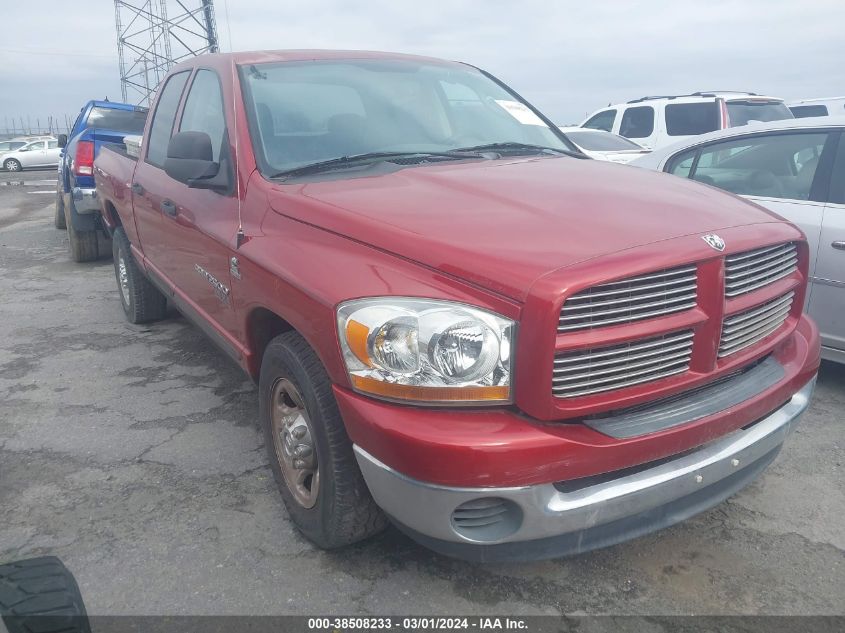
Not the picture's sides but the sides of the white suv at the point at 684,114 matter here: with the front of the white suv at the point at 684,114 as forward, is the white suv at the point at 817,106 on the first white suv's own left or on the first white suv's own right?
on the first white suv's own right

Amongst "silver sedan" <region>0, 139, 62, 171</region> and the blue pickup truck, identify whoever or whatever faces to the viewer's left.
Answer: the silver sedan

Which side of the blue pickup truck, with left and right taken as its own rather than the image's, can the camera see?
back

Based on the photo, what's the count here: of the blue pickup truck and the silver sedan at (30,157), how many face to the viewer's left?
1

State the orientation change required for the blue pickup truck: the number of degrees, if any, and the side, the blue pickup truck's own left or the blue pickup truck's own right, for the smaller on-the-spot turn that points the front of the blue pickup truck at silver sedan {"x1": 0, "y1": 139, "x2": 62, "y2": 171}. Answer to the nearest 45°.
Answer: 0° — it already faces it

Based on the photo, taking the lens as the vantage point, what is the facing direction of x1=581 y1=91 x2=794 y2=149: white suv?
facing away from the viewer and to the left of the viewer

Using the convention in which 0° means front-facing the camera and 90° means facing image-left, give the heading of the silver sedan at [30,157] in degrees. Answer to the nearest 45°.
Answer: approximately 90°

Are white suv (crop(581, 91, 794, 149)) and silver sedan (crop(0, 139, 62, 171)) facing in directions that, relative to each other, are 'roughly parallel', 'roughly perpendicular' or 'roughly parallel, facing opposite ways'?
roughly perpendicular

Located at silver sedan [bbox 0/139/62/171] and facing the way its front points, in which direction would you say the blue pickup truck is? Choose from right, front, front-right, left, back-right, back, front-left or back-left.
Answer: left

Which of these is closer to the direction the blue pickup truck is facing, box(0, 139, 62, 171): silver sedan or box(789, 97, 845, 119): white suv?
the silver sedan

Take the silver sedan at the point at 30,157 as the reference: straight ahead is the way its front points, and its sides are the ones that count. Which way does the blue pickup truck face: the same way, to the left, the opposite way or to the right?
to the right

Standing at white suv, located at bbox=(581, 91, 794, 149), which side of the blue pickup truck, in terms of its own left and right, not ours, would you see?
right
